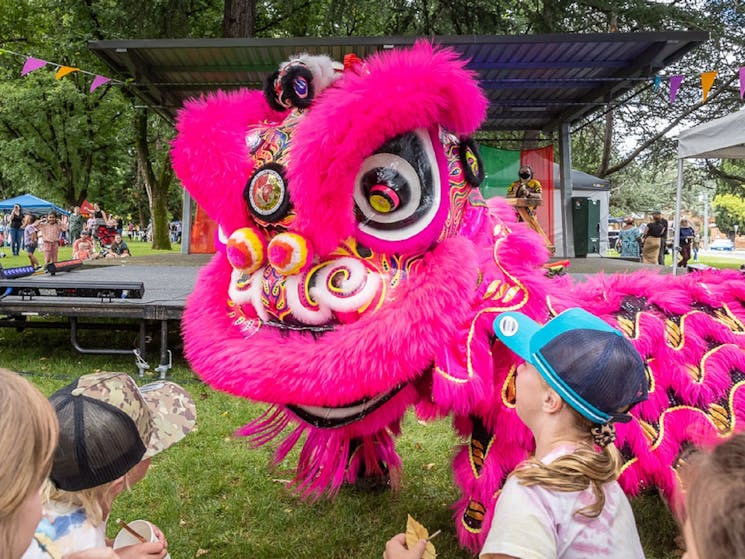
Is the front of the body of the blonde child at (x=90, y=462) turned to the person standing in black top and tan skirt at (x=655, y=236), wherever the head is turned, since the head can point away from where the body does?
yes

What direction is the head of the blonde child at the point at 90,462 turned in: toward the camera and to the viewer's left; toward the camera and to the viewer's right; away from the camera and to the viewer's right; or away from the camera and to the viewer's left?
away from the camera and to the viewer's right

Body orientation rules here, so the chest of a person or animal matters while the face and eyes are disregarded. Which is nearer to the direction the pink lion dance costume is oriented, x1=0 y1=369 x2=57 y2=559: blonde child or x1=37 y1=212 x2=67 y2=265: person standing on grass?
the blonde child

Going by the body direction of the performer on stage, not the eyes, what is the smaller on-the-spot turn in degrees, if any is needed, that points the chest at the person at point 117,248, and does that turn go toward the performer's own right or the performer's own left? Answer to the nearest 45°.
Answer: approximately 135° to the performer's own right

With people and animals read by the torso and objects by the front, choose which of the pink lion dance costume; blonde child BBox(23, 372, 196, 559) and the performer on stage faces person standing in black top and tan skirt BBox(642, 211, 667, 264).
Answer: the blonde child

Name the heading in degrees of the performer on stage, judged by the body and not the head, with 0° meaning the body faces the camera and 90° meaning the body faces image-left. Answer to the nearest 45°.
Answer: approximately 0°

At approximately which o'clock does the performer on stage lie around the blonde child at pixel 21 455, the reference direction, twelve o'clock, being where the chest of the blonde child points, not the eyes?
The performer on stage is roughly at 12 o'clock from the blonde child.

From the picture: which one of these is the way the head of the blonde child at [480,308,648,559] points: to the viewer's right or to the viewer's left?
to the viewer's left

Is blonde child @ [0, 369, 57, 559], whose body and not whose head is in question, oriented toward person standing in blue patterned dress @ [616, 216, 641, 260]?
yes

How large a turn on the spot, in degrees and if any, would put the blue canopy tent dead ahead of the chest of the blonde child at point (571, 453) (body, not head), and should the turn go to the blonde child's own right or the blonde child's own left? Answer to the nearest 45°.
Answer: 0° — they already face it

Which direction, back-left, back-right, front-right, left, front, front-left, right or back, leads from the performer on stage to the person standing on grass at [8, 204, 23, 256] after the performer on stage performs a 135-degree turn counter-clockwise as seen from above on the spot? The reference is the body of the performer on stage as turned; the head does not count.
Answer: left
